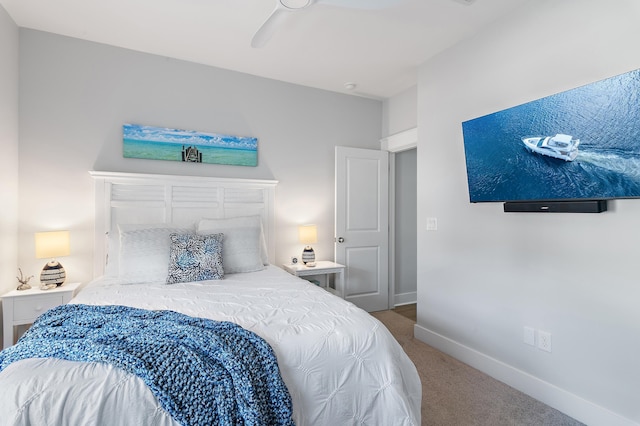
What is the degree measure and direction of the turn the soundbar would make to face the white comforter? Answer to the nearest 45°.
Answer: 0° — it already faces it

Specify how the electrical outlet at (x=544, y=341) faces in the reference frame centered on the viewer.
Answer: facing the viewer and to the left of the viewer

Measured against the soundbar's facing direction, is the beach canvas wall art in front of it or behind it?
in front

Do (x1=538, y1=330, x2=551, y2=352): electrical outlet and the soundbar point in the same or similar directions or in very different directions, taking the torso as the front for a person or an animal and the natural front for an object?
same or similar directions

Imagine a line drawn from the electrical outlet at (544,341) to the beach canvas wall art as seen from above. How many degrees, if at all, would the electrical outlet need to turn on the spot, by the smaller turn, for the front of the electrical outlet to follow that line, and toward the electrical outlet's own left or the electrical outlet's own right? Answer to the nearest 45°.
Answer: approximately 45° to the electrical outlet's own right

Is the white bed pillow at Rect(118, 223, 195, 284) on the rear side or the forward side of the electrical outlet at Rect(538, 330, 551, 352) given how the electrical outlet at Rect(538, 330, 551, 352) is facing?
on the forward side

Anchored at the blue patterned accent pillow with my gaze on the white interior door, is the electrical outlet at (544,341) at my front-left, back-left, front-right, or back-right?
front-right

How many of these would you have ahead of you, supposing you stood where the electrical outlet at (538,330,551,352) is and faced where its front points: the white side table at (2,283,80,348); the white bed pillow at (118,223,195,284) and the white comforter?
3

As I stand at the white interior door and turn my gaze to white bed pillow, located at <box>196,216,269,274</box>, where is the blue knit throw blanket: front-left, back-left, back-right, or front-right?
front-left

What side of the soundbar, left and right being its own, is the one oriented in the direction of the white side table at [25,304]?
front

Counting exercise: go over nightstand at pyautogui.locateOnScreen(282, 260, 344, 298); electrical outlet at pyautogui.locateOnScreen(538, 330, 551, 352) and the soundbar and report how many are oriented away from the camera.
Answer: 0

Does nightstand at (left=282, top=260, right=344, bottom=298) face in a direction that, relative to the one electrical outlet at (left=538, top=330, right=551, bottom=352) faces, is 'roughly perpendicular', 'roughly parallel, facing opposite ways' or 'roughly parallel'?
roughly perpendicular

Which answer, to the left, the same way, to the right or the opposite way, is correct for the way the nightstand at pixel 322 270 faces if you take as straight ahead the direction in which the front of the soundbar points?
to the left

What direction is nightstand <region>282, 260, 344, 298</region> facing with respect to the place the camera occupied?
facing the viewer

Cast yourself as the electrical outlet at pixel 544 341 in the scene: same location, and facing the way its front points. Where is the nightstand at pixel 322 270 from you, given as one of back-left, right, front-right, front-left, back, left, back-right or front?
front-right
